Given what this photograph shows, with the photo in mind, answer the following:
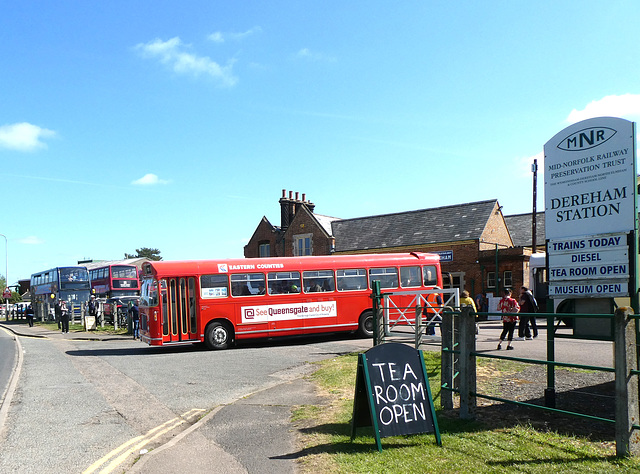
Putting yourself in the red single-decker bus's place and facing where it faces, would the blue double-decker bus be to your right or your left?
on your right

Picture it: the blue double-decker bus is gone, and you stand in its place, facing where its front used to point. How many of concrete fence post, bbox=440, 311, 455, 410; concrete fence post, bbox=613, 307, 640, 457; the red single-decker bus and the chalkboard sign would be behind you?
0

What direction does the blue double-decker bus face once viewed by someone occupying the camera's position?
facing the viewer and to the right of the viewer

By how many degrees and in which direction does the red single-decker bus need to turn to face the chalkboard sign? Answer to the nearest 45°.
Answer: approximately 90° to its left

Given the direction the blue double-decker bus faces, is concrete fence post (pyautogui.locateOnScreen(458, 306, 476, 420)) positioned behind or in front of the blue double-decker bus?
in front

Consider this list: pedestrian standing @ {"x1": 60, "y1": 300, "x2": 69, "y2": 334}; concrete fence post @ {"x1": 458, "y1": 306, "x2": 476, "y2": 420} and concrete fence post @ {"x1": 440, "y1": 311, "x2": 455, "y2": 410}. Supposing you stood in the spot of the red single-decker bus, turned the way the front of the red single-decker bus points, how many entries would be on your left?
2

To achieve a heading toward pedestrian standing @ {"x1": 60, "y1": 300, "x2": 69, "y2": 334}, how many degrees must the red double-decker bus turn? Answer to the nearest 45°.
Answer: approximately 45° to its right

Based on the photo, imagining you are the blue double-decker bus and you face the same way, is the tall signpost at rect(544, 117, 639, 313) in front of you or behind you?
in front

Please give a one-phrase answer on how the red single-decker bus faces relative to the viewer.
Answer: facing to the left of the viewer

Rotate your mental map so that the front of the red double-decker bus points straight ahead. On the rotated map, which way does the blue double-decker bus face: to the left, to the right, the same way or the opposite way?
the same way

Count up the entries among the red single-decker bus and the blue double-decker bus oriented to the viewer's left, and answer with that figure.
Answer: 1

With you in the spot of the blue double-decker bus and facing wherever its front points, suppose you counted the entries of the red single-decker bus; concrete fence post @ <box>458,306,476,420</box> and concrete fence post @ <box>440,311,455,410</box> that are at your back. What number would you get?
0
